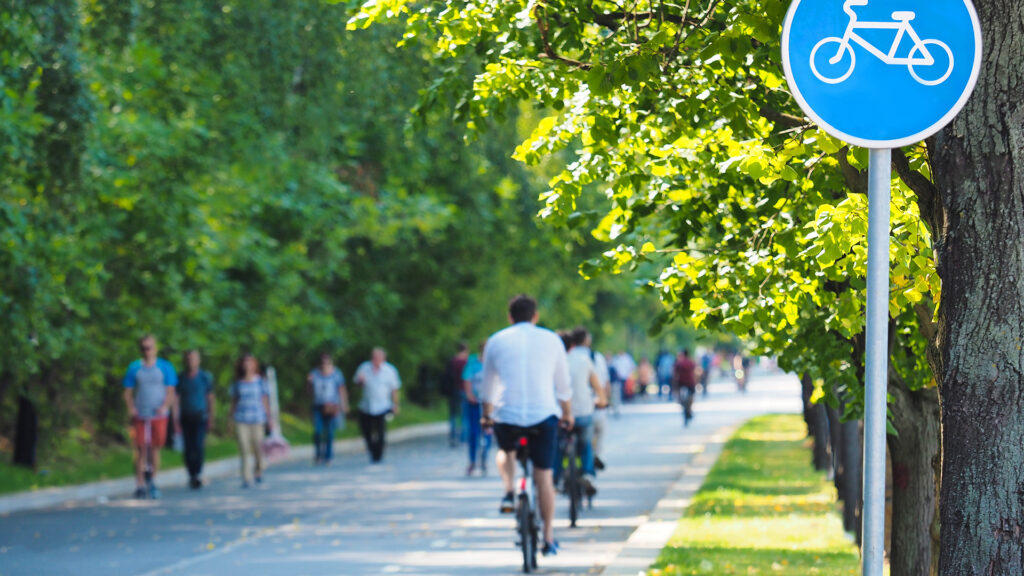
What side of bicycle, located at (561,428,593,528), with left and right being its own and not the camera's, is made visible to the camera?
back

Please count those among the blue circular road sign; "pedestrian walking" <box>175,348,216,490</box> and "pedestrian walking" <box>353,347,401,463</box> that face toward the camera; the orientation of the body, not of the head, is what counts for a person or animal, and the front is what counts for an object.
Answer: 3

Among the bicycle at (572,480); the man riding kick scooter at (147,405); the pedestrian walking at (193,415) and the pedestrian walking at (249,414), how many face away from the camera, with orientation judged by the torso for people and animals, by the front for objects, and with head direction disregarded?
1

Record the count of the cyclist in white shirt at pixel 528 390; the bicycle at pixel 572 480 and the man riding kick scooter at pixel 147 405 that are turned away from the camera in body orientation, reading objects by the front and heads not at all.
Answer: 2

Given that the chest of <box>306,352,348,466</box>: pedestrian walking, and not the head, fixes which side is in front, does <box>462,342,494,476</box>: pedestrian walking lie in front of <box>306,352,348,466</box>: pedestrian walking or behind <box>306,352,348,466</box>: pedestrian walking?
in front

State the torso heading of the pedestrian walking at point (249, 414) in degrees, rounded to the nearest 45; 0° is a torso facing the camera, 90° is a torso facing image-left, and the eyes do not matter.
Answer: approximately 0°

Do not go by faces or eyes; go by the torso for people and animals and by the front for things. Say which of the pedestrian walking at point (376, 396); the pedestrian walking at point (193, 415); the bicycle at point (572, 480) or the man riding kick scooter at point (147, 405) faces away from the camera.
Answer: the bicycle

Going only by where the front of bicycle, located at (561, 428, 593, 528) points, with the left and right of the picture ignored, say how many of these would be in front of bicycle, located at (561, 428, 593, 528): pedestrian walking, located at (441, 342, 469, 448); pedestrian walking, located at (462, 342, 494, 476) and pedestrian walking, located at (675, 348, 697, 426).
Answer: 3

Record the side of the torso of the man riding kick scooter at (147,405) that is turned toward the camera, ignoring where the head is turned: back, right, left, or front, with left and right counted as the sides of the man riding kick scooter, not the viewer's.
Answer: front

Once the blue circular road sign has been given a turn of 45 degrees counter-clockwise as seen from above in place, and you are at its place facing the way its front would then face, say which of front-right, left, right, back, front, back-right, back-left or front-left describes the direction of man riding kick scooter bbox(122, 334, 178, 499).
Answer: back

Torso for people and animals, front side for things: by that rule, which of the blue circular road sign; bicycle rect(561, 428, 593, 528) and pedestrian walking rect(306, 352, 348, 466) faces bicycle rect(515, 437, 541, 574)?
the pedestrian walking

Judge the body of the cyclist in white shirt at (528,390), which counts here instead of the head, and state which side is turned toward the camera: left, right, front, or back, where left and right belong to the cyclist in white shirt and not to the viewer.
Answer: back

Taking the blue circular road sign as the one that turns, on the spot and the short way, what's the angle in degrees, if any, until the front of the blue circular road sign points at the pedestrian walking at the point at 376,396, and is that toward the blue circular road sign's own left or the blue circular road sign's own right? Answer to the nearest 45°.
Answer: approximately 135° to the blue circular road sign's own right

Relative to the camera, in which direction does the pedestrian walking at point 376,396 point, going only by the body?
toward the camera

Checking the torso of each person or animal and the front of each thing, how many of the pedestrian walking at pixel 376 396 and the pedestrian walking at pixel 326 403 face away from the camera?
0

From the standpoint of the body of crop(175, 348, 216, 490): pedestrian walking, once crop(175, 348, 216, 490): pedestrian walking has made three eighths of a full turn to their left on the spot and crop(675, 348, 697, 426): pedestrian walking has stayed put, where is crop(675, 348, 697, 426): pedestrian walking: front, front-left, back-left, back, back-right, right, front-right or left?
front

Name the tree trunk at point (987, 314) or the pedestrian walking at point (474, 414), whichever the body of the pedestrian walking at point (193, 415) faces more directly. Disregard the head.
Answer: the tree trunk
